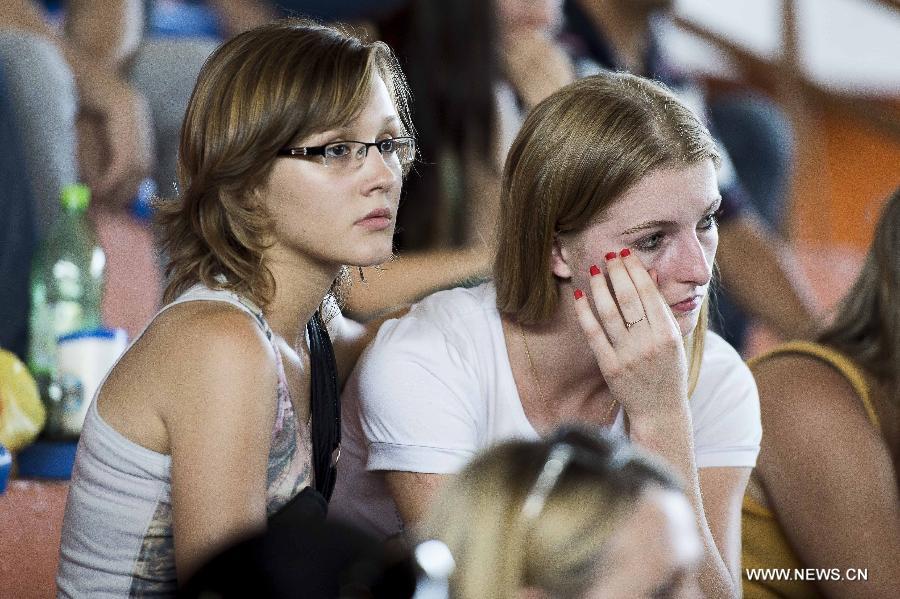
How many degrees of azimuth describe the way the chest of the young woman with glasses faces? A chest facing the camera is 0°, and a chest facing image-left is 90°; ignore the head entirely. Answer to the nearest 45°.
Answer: approximately 315°

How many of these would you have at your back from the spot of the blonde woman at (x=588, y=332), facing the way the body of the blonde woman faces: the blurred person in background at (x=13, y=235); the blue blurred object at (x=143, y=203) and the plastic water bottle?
3

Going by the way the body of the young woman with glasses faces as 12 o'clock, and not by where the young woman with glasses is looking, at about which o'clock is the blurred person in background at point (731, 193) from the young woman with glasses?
The blurred person in background is roughly at 9 o'clock from the young woman with glasses.

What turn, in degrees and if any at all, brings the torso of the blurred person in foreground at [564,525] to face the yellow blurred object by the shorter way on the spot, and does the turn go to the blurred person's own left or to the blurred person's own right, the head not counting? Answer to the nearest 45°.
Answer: approximately 135° to the blurred person's own left

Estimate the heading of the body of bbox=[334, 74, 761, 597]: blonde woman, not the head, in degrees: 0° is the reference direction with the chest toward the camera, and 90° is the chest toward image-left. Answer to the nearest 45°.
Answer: approximately 315°
